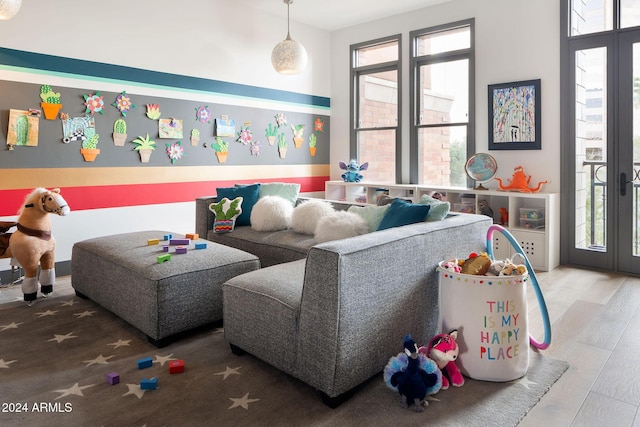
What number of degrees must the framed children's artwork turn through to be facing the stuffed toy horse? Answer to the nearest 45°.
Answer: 0° — it already faces it

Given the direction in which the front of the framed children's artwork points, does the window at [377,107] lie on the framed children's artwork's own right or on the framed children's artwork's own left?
on the framed children's artwork's own right

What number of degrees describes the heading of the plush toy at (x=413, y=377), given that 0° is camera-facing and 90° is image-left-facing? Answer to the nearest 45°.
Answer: approximately 0°

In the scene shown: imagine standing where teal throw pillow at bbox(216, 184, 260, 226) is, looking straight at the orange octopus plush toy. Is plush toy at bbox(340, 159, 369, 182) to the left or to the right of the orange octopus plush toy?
left

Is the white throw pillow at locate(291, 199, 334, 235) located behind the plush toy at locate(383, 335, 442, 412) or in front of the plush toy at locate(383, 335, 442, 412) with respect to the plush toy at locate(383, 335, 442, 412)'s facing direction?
behind

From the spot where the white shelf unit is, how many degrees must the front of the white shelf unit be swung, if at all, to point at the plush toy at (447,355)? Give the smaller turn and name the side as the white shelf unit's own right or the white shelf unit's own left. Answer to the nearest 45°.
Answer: approximately 45° to the white shelf unit's own left

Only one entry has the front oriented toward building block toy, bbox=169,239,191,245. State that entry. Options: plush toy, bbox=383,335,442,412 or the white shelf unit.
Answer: the white shelf unit

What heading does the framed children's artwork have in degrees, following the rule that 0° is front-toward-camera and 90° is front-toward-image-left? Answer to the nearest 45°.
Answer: approximately 45°
